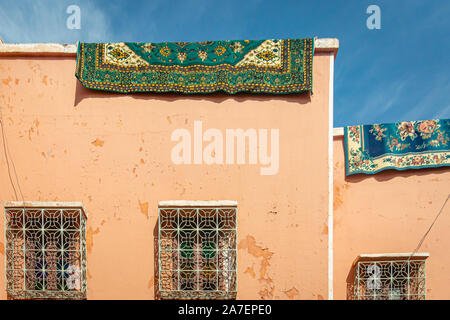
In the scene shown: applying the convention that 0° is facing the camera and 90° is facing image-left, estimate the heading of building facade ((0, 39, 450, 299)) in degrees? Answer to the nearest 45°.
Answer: approximately 0°
